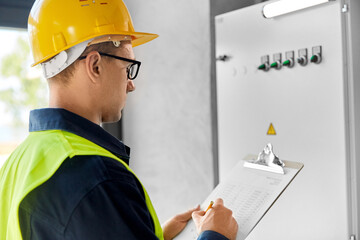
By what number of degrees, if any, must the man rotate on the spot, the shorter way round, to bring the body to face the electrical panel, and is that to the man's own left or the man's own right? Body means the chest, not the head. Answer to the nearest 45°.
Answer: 0° — they already face it

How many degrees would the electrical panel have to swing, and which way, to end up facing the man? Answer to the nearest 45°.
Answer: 0° — it already faces them

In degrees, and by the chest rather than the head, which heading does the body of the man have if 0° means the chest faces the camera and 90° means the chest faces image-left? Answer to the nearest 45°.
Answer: approximately 225°
